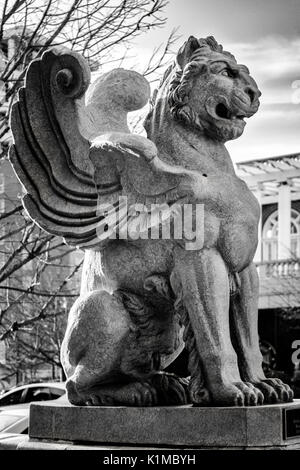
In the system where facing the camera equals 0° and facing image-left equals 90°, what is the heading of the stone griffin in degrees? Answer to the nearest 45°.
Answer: approximately 315°

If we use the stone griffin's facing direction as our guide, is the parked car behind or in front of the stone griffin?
behind
